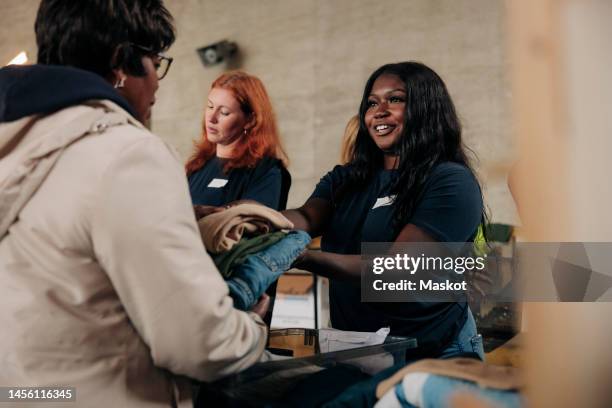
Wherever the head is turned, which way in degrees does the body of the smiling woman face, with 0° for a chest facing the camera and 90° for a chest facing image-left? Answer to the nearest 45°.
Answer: approximately 45°

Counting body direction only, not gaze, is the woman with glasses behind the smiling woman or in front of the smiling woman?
in front

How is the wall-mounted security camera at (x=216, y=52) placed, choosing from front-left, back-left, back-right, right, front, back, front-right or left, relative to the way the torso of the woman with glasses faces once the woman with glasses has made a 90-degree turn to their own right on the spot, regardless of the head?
back-left

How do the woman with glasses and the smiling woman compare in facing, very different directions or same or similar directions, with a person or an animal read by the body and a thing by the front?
very different directions

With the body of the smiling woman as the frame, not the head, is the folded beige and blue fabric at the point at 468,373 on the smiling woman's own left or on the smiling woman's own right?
on the smiling woman's own left

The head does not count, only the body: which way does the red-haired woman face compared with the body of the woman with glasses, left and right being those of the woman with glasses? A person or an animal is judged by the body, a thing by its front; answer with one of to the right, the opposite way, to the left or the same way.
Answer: the opposite way

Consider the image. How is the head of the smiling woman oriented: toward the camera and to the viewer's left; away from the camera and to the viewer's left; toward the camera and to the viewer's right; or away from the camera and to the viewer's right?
toward the camera and to the viewer's left

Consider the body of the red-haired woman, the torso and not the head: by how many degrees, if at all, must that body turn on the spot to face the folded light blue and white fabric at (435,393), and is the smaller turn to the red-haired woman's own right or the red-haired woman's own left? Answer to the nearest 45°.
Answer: approximately 45° to the red-haired woman's own left

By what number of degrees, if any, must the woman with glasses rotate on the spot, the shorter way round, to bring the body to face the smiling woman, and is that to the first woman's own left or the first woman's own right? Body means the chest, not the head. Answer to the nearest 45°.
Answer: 0° — they already face them

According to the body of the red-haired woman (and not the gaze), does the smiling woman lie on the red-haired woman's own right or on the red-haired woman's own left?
on the red-haired woman's own left

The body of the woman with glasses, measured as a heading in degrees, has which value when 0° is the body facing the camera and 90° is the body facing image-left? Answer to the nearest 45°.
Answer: approximately 225°

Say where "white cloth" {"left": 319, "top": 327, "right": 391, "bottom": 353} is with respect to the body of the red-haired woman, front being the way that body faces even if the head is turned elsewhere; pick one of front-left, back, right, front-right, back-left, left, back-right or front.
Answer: front-left

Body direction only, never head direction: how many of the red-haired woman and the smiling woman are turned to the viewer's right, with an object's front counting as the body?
0
